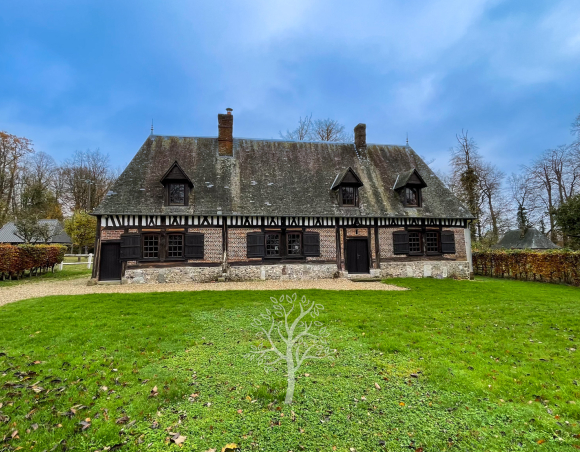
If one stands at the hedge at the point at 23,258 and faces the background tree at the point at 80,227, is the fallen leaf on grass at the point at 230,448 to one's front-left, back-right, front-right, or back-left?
back-right

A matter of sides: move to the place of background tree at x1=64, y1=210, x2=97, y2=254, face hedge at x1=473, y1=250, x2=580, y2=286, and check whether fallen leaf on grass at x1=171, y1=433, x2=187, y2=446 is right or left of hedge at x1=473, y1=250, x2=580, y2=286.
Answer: right

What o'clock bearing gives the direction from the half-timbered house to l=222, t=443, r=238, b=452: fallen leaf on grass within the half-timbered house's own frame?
The fallen leaf on grass is roughly at 12 o'clock from the half-timbered house.

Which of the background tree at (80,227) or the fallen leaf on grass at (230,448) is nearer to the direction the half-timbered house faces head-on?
the fallen leaf on grass

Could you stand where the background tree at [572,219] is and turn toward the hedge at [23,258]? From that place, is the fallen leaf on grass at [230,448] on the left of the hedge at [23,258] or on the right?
left

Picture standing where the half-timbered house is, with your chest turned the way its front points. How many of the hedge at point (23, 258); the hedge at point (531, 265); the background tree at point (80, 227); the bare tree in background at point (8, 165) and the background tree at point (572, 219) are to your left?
2

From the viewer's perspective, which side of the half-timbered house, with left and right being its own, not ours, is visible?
front

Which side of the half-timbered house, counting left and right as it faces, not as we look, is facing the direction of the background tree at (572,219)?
left

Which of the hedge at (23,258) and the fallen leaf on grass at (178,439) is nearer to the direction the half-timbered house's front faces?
the fallen leaf on grass

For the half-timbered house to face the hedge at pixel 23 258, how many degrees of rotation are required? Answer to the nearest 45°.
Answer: approximately 90° to its right

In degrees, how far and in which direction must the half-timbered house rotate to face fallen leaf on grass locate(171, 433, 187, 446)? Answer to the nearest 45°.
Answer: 0° — it already faces it

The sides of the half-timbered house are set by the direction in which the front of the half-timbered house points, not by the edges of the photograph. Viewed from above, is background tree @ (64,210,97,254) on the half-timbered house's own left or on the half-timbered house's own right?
on the half-timbered house's own right

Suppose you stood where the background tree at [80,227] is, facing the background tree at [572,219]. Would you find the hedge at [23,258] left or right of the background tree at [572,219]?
right

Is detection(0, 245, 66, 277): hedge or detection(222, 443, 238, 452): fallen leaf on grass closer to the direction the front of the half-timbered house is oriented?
the fallen leaf on grass
